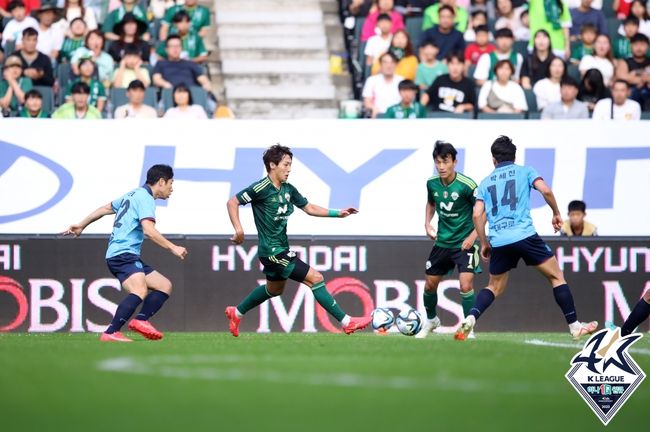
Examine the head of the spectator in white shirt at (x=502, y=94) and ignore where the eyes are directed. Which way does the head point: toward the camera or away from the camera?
toward the camera

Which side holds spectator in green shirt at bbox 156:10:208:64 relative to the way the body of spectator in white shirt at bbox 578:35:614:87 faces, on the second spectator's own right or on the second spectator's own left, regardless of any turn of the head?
on the second spectator's own right

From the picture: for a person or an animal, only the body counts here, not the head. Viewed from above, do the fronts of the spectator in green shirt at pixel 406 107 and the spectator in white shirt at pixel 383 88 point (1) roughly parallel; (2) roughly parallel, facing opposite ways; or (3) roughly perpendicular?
roughly parallel

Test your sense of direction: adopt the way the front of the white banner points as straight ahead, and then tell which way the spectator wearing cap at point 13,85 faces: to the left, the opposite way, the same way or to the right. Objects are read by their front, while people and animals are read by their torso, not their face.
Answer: the same way

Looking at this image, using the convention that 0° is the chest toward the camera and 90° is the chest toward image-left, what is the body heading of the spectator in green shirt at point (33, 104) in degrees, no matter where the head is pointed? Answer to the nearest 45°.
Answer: approximately 0°

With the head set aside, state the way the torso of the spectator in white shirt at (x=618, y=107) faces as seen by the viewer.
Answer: toward the camera

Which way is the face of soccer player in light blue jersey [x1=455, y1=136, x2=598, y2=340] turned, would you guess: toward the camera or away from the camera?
away from the camera

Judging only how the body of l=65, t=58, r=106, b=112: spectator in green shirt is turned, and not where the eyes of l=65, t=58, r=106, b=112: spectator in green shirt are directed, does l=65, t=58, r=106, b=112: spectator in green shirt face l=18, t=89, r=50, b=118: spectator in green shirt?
no

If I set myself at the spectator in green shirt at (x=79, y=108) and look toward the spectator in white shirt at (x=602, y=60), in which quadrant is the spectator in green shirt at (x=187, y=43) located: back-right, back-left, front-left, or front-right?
front-left

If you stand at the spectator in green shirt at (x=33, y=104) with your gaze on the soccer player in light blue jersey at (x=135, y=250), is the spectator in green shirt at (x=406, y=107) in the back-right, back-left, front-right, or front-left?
front-left

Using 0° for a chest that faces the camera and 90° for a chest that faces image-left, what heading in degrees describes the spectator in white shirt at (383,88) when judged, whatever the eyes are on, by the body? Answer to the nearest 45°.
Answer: approximately 0°

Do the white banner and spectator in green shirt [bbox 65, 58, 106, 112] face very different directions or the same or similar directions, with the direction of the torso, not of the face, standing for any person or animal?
same or similar directions

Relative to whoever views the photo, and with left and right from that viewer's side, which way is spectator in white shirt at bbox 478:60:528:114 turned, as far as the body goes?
facing the viewer

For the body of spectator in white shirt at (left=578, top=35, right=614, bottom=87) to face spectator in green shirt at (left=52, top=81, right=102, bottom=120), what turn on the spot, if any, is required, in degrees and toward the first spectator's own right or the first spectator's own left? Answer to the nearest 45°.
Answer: approximately 45° to the first spectator's own right

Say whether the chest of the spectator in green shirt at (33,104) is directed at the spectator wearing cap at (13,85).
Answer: no

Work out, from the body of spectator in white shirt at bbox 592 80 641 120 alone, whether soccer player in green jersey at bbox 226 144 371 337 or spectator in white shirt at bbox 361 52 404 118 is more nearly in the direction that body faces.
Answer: the soccer player in green jersey

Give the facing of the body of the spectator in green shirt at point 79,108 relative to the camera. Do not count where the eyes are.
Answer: toward the camera

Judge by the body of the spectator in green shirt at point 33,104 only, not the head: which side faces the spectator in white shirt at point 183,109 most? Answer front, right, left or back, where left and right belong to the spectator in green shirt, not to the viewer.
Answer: left

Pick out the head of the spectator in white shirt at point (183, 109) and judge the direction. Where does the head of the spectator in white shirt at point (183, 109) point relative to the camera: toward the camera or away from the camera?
toward the camera

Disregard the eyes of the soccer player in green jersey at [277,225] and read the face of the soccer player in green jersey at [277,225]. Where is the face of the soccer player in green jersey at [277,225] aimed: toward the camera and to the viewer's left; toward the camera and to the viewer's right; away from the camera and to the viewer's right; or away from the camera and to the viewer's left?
toward the camera and to the viewer's right
